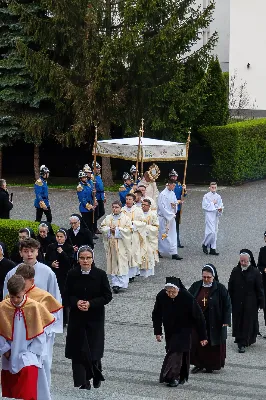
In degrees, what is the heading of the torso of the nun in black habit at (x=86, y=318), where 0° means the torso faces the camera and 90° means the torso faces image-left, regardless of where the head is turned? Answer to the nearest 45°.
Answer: approximately 0°

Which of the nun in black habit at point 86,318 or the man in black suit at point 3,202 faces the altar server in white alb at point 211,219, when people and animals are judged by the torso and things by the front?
the man in black suit

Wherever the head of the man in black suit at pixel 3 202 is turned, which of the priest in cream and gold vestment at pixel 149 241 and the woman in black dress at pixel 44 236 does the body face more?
the priest in cream and gold vestment

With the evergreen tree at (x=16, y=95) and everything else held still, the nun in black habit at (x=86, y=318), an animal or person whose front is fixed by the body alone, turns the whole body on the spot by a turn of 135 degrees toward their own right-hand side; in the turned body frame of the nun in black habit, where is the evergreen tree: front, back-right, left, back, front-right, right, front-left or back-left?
front-right

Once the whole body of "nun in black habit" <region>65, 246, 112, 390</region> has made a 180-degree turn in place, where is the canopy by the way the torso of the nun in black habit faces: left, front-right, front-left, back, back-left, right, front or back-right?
front

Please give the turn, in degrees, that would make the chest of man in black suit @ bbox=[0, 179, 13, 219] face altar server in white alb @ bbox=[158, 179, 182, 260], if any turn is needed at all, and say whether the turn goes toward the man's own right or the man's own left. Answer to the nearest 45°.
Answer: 0° — they already face them

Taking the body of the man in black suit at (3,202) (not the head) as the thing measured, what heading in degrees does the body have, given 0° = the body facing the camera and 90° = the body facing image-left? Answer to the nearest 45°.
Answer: approximately 270°

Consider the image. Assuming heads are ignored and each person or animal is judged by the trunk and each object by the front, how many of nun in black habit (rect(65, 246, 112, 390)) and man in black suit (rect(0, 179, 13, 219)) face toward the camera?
1

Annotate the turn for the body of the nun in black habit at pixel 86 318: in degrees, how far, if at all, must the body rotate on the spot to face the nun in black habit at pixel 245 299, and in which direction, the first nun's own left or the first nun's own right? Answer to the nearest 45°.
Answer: approximately 135° to the first nun's own left

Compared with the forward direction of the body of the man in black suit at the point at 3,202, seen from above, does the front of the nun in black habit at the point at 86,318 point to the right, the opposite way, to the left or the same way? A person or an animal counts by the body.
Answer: to the right

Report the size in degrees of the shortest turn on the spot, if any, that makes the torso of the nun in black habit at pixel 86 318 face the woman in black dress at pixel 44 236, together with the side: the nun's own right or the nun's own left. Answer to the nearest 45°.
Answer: approximately 180°
